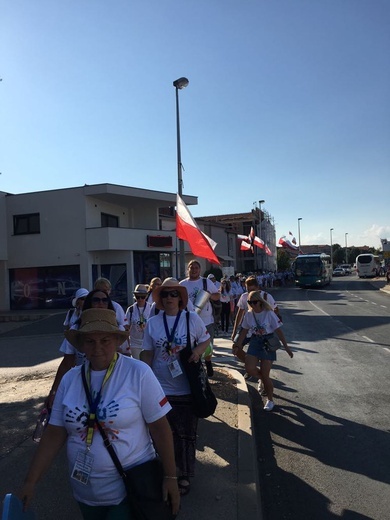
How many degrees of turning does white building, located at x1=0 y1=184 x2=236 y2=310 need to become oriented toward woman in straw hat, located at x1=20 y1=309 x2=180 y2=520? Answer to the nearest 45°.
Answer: approximately 45° to its right

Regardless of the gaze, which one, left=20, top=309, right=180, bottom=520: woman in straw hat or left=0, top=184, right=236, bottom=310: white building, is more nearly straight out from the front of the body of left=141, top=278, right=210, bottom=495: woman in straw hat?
the woman in straw hat

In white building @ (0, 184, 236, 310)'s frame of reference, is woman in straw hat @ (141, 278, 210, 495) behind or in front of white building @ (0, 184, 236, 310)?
in front

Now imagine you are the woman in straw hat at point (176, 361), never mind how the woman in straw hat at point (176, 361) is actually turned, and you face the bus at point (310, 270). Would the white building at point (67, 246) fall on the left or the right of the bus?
left

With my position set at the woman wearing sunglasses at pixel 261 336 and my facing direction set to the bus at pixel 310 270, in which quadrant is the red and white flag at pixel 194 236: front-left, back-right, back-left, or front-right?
front-left

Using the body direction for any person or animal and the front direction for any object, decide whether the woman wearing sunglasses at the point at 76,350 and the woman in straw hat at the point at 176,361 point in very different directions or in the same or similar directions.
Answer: same or similar directions

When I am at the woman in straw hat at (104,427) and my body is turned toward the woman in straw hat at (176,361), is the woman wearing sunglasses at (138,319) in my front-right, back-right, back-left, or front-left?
front-left

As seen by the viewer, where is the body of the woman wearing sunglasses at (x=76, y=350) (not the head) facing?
toward the camera

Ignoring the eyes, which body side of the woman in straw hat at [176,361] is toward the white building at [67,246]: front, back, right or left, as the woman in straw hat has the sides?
back

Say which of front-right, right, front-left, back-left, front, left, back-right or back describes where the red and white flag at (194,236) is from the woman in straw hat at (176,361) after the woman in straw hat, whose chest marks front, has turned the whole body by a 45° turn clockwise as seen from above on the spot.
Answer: back-right

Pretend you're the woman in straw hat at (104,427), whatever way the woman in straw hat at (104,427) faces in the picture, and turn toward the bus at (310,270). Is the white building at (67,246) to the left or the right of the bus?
left

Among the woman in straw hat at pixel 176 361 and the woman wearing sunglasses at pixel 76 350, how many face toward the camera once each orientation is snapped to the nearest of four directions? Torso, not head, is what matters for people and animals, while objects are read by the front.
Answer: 2

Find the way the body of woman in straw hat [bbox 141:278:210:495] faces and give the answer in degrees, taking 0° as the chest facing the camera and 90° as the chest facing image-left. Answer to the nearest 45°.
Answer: approximately 0°

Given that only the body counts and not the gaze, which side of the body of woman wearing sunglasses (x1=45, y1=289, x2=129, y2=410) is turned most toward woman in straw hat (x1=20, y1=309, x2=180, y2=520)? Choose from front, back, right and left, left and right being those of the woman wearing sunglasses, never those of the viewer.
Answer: front

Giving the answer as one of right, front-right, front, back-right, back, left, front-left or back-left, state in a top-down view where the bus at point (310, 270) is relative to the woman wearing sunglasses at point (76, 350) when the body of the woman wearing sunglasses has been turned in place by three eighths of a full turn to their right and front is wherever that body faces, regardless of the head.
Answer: right
